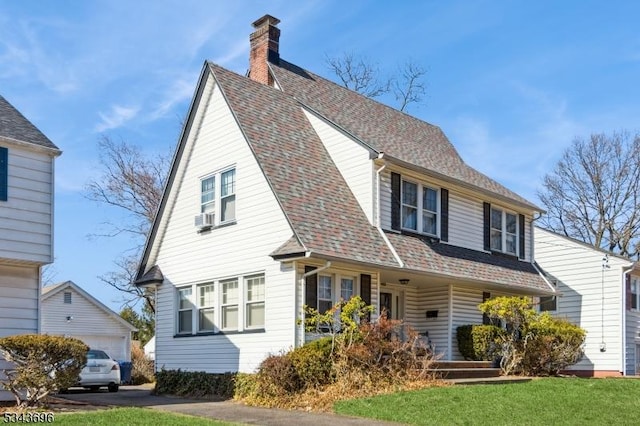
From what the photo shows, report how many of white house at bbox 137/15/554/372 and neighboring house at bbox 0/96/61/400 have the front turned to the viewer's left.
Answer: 0

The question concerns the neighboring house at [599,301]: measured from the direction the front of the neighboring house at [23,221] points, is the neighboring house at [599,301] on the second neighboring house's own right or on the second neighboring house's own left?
on the second neighboring house's own left

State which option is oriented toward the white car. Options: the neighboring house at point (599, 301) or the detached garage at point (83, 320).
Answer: the detached garage at point (83, 320)

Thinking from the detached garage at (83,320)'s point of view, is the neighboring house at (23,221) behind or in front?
in front

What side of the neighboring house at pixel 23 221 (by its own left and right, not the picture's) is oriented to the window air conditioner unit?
left

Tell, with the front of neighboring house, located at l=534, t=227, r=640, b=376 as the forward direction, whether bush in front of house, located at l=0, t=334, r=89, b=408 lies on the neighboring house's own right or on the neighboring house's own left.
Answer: on the neighboring house's own right

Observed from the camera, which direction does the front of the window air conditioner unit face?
facing the viewer and to the left of the viewer

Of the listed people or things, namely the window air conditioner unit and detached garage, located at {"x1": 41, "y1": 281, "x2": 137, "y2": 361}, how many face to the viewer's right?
0

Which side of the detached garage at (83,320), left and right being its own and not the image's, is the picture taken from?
front

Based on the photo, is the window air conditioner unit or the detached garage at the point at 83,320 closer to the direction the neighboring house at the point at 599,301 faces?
the window air conditioner unit

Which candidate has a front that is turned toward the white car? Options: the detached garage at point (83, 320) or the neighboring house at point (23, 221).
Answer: the detached garage at point (83, 320)

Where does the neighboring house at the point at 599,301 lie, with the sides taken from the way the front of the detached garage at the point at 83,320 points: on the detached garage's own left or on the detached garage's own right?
on the detached garage's own left

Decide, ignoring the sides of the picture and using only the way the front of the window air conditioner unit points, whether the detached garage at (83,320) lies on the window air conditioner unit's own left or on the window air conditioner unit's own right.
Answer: on the window air conditioner unit's own right
